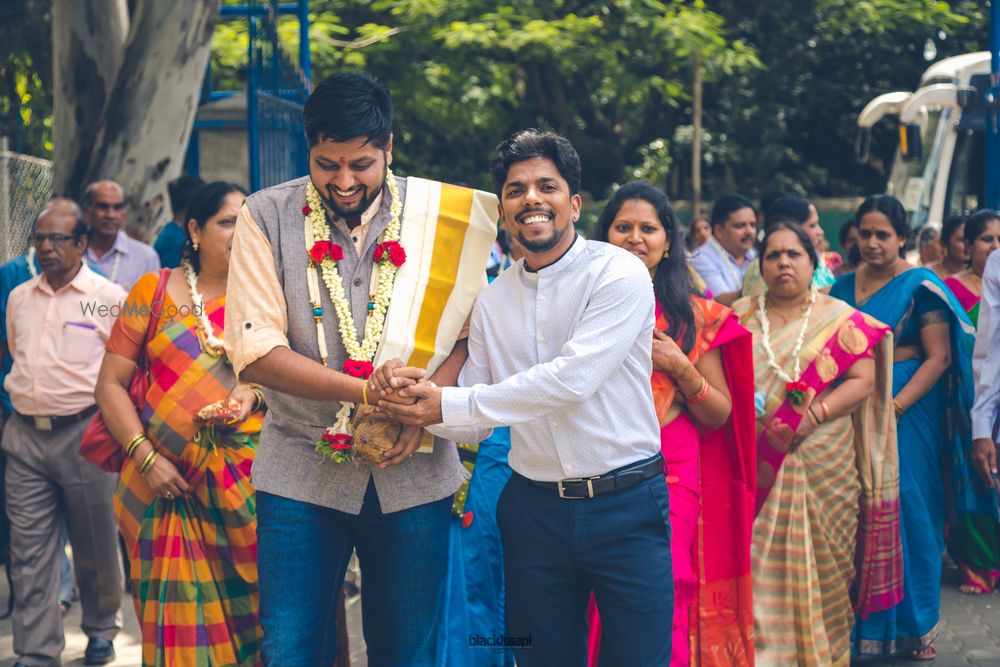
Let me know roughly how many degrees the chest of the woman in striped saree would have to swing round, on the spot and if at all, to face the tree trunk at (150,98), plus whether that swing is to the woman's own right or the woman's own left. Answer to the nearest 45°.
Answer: approximately 135° to the woman's own right

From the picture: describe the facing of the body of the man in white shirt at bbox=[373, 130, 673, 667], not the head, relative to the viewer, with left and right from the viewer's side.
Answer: facing the viewer and to the left of the viewer

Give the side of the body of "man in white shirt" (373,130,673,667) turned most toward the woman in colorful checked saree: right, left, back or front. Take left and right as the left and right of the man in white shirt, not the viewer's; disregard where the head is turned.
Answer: right

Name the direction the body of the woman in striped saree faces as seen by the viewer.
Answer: toward the camera

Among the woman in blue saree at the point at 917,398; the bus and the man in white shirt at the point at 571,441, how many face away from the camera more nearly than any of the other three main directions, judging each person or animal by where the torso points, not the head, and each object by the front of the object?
0

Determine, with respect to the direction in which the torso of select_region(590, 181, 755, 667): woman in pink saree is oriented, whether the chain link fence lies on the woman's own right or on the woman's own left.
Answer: on the woman's own right

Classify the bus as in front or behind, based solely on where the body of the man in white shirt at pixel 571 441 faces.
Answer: behind

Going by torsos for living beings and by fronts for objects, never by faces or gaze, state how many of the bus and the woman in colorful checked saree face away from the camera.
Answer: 0

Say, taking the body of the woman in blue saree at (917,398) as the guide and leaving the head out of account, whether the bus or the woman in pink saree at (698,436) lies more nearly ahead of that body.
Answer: the woman in pink saree
